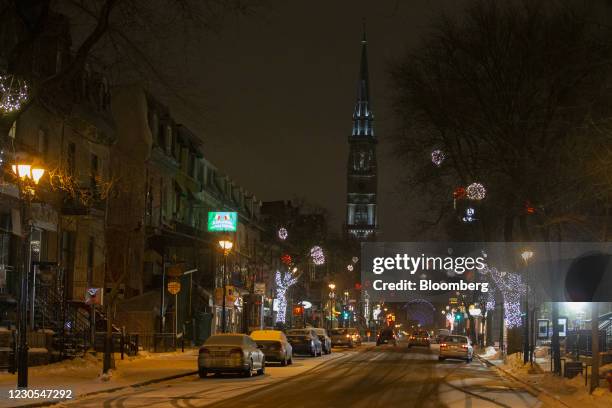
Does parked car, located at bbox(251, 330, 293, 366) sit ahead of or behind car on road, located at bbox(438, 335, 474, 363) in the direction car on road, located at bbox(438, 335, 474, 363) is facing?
behind

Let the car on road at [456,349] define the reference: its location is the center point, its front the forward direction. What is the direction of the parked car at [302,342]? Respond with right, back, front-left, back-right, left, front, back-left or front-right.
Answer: left

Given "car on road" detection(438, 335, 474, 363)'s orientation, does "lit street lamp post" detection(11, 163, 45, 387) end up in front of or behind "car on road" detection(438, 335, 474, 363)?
behind

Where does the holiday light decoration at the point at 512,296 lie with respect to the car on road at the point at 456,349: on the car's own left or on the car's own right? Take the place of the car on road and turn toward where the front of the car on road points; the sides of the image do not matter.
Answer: on the car's own right

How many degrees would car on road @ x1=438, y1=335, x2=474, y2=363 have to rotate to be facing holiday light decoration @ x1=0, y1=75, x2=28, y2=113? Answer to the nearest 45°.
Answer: approximately 180°

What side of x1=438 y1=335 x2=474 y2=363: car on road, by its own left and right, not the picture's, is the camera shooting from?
back
